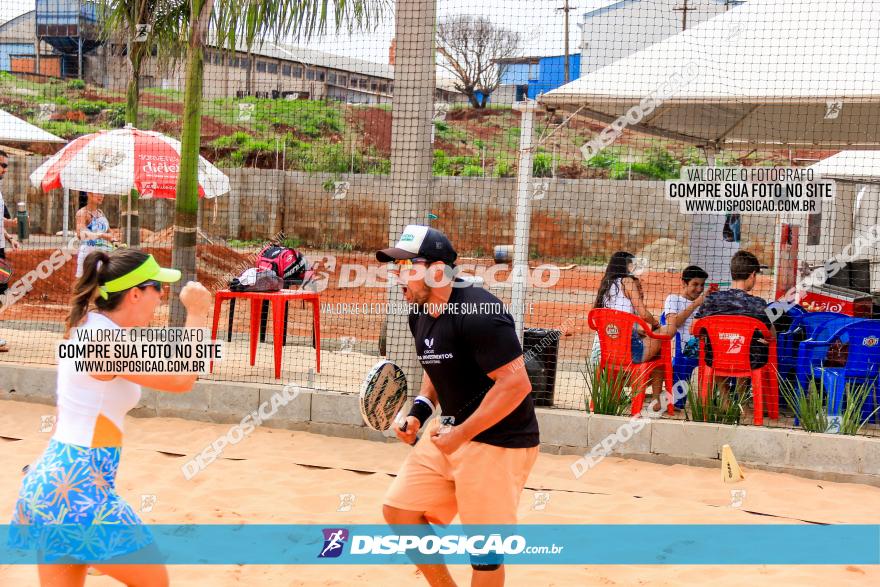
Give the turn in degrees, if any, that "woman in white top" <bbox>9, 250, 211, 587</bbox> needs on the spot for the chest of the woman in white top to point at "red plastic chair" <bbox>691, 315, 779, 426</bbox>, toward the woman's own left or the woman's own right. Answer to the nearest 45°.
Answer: approximately 45° to the woman's own left

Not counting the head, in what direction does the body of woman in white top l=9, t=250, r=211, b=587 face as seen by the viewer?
to the viewer's right

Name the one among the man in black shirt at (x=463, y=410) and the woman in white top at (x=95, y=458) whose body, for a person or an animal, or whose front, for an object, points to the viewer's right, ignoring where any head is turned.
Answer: the woman in white top

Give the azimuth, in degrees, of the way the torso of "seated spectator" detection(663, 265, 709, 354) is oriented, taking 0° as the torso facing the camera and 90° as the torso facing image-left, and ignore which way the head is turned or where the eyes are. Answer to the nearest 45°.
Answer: approximately 315°

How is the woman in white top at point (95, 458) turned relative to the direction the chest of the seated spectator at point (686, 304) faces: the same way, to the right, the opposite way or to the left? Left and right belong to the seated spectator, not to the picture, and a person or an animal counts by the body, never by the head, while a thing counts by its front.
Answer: to the left

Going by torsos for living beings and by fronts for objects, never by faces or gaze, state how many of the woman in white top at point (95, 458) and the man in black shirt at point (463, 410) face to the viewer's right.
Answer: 1

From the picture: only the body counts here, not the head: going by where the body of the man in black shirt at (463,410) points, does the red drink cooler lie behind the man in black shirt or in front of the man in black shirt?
behind

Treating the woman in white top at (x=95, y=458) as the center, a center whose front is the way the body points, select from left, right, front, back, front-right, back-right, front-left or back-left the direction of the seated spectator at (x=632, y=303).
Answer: front-left

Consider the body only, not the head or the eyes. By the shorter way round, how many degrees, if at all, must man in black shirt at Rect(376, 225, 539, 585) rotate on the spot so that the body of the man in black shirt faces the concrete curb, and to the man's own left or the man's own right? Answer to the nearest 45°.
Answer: approximately 135° to the man's own right

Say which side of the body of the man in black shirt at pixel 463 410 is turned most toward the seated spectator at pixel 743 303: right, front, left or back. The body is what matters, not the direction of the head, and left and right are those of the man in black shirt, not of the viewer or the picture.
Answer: back

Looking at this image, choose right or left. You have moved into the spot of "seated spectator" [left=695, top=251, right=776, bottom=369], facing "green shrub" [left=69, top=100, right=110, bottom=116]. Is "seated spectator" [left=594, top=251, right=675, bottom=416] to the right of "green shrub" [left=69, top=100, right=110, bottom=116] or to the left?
left
